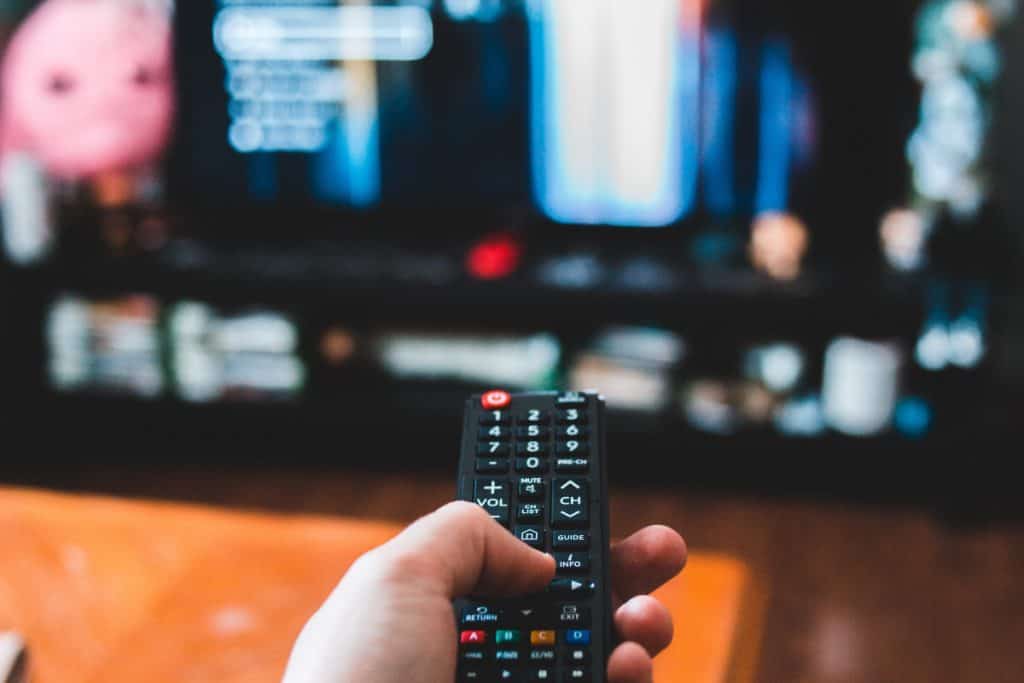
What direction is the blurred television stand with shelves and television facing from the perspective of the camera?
toward the camera
